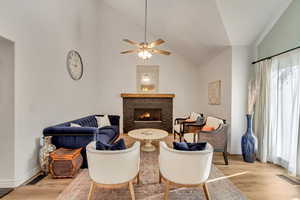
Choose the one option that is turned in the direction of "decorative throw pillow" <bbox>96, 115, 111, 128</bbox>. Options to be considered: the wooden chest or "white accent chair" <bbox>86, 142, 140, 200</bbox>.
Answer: the white accent chair

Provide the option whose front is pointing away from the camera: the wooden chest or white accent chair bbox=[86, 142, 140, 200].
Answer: the white accent chair

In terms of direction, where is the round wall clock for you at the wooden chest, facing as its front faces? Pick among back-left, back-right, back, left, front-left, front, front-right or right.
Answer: back

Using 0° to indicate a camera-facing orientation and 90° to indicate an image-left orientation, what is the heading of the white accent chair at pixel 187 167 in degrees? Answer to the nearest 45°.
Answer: approximately 180°

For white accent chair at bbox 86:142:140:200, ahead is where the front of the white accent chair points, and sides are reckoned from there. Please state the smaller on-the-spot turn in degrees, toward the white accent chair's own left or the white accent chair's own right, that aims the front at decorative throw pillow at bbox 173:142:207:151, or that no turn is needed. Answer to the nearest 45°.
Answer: approximately 90° to the white accent chair's own right

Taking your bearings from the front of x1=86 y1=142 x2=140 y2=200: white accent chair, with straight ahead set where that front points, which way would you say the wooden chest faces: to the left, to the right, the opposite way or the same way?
the opposite way

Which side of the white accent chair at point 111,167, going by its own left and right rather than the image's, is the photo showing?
back
